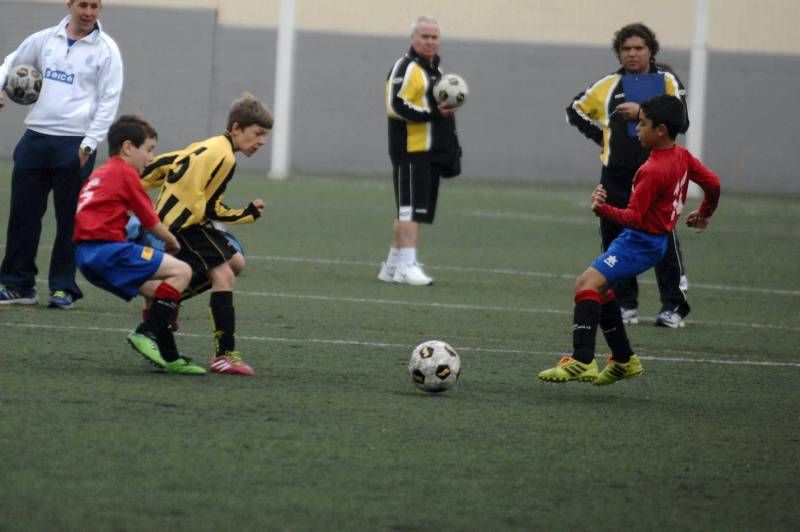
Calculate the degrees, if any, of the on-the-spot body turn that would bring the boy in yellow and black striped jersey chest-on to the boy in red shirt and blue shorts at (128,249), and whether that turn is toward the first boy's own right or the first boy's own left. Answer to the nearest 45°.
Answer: approximately 135° to the first boy's own right

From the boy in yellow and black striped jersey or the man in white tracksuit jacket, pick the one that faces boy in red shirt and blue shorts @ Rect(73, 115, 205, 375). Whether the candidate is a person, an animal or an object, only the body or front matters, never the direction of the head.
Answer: the man in white tracksuit jacket

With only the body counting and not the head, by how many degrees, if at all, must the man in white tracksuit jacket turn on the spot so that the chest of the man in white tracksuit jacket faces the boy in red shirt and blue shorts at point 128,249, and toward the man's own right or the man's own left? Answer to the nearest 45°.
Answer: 0° — they already face them

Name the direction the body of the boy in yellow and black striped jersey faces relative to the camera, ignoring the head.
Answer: to the viewer's right

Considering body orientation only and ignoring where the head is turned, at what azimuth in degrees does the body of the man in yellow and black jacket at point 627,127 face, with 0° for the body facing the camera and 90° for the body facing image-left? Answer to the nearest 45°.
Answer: approximately 0°

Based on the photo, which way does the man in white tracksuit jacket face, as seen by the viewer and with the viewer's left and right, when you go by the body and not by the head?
facing the viewer

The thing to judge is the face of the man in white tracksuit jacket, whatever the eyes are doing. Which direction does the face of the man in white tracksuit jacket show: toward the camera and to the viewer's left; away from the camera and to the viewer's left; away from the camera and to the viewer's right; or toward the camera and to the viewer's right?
toward the camera and to the viewer's right

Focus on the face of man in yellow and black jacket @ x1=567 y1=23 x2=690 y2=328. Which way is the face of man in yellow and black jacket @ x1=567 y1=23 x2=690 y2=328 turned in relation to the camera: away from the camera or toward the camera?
toward the camera

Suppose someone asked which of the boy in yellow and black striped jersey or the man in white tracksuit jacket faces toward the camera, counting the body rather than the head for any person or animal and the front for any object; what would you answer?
the man in white tracksuit jacket

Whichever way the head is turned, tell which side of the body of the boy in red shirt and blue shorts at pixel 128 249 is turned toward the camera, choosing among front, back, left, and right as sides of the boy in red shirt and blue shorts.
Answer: right

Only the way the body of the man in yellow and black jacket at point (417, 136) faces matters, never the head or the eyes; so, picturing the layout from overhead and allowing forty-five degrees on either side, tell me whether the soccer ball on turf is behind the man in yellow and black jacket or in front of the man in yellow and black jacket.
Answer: in front

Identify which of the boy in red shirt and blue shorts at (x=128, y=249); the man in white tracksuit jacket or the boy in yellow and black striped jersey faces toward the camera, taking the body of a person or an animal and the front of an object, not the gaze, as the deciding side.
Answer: the man in white tracksuit jacket

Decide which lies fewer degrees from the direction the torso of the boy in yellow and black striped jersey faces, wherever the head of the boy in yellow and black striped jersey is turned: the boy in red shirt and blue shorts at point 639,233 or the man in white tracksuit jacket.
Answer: the boy in red shirt and blue shorts

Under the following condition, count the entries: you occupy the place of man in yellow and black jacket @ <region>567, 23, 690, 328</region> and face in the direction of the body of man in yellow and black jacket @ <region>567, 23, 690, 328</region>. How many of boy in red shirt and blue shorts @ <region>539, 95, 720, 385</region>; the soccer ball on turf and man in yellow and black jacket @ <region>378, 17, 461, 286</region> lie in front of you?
2

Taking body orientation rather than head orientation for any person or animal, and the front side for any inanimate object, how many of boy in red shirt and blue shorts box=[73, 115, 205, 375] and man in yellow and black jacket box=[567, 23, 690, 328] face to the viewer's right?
1

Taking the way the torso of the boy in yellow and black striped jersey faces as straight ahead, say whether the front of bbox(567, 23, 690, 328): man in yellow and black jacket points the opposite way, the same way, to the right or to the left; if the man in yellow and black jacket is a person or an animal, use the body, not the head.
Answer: to the right

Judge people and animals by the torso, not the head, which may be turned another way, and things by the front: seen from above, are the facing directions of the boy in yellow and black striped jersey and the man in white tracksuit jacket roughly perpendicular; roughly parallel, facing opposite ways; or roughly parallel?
roughly perpendicular

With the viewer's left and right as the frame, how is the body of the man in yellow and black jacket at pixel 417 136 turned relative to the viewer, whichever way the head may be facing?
facing the viewer and to the right of the viewer
